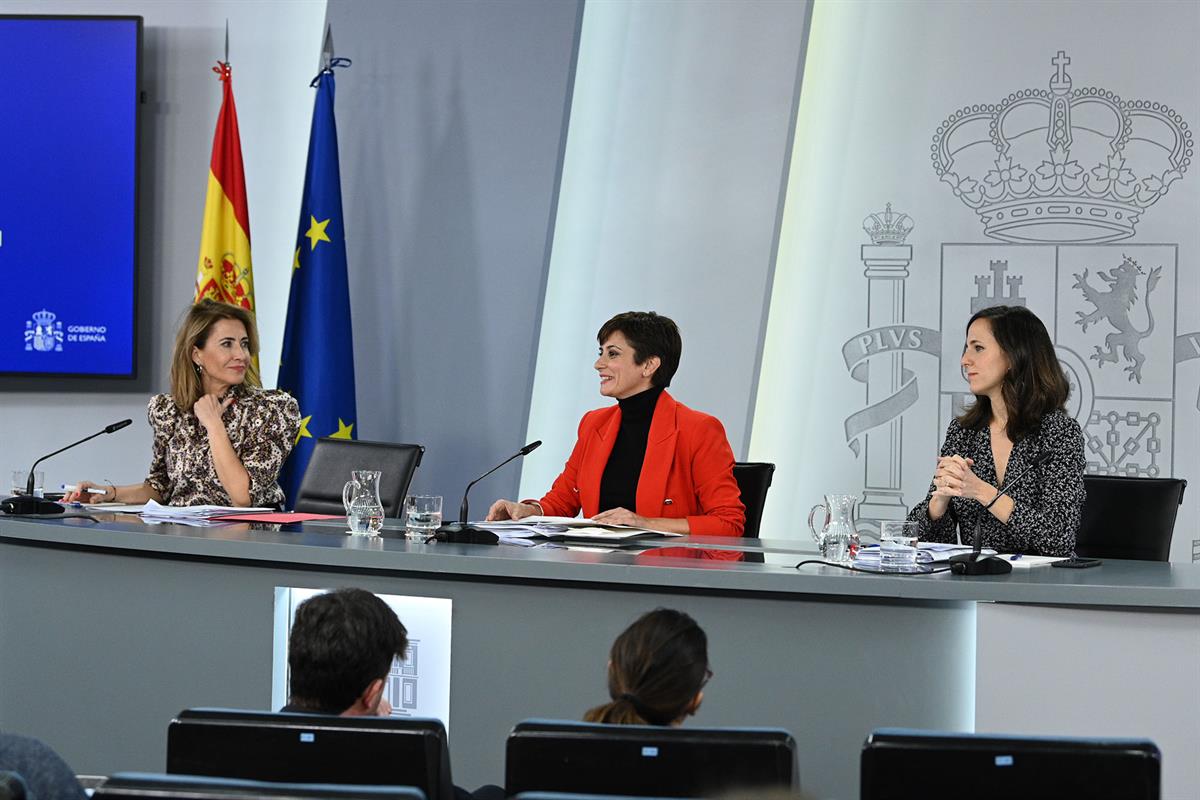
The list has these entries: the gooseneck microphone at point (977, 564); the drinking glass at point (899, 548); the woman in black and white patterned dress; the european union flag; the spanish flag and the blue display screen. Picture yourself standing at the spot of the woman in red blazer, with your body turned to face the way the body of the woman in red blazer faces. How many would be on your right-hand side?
3

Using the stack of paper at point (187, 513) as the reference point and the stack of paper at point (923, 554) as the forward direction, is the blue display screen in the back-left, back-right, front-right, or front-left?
back-left

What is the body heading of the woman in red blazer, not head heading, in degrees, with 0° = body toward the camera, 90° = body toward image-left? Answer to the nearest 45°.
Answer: approximately 45°

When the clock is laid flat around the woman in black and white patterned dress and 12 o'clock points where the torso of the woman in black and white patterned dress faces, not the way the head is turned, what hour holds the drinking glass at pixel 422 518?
The drinking glass is roughly at 1 o'clock from the woman in black and white patterned dress.

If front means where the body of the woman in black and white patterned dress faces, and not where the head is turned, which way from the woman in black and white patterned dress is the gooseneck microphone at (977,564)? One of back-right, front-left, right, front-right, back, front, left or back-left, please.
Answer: front-left

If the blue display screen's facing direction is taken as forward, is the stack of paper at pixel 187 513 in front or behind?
in front

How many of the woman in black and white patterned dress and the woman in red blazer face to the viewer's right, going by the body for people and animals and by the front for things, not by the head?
0

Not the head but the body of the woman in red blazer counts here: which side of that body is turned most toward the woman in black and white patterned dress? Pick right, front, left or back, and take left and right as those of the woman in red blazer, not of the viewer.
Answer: left

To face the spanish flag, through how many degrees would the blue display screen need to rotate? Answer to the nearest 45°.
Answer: approximately 45° to its left

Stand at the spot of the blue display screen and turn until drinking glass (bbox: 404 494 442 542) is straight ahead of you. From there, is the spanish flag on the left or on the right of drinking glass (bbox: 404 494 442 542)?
left

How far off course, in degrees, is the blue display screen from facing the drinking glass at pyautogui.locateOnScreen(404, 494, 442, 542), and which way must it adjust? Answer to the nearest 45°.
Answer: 0° — it already faces it

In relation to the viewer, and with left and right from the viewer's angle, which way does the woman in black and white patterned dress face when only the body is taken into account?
facing the viewer and to the left of the viewer

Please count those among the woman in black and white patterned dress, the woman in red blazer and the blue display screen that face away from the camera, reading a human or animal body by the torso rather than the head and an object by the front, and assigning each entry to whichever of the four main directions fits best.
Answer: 0

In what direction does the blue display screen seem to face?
toward the camera

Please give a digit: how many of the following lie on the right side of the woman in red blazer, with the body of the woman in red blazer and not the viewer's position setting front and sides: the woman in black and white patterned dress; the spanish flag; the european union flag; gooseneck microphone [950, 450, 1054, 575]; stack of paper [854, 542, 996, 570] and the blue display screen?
3
